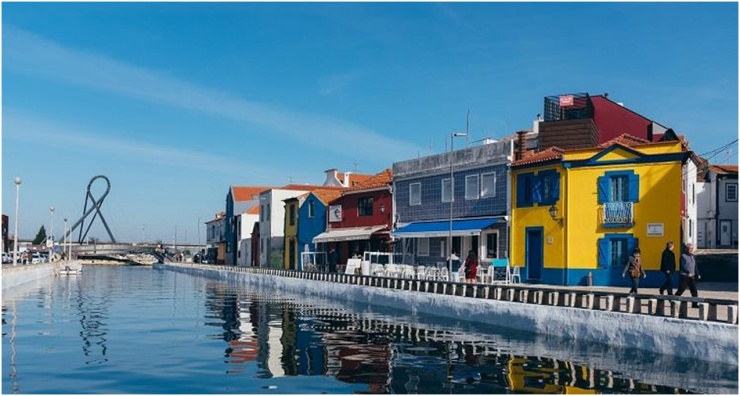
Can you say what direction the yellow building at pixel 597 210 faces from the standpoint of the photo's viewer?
facing the viewer

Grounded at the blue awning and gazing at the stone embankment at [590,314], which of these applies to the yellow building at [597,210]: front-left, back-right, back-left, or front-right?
front-left

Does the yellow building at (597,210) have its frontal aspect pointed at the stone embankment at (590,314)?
yes

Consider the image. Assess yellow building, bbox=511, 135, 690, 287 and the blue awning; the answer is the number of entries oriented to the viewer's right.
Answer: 0

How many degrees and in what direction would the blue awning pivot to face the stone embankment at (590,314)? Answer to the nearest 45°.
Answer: approximately 45° to its left

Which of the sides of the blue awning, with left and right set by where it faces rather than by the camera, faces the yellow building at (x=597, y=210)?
left

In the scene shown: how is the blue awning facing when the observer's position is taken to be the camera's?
facing the viewer and to the left of the viewer

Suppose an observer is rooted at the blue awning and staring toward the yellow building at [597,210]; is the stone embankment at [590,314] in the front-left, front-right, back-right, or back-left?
front-right

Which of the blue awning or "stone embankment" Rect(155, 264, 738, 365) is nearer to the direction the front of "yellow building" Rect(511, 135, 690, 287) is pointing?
the stone embankment

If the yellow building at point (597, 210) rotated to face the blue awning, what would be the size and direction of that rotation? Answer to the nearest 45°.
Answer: approximately 135° to its right
